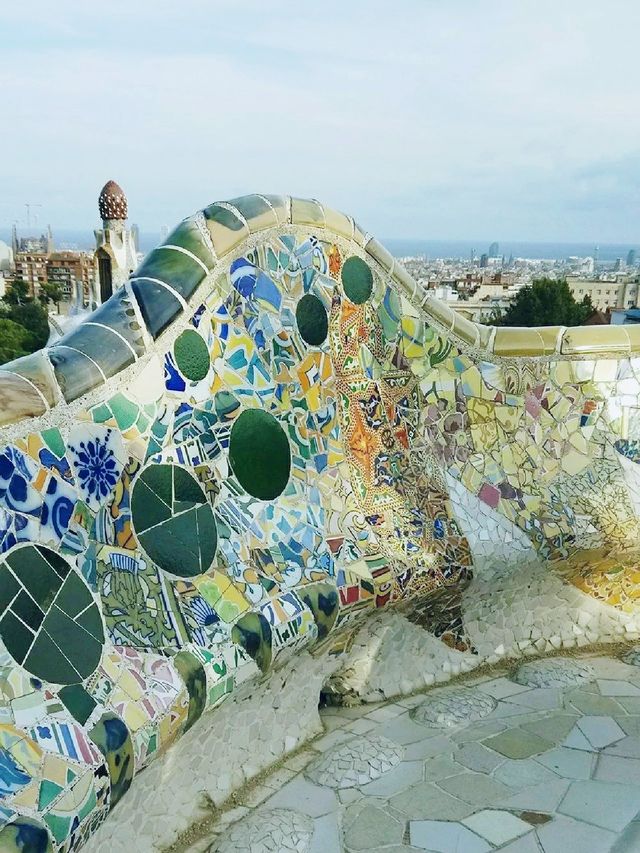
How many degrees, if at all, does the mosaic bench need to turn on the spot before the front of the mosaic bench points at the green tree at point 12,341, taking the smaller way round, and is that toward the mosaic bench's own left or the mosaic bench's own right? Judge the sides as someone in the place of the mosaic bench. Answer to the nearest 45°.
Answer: approximately 135° to the mosaic bench's own left

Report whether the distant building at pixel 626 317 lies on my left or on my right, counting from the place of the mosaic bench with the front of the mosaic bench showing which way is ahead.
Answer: on my left

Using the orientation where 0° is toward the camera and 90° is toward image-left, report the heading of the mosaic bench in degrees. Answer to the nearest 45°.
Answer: approximately 315°

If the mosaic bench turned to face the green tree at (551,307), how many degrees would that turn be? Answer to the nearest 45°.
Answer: approximately 135° to its left

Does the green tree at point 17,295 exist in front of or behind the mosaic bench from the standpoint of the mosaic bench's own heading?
behind

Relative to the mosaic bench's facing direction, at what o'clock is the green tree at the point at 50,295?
The green tree is roughly at 7 o'clock from the mosaic bench.
